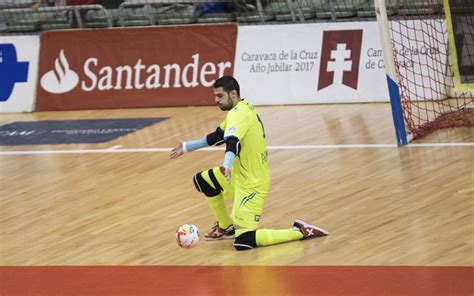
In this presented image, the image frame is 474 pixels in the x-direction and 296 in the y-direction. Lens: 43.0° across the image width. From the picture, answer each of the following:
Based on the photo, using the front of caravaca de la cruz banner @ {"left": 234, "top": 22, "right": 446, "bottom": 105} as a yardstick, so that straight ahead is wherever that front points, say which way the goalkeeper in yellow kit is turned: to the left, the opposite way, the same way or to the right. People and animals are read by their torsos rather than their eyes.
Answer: to the right

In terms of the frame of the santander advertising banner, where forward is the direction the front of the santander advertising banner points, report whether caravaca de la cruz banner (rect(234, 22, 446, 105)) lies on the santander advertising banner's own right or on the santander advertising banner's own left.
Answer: on the santander advertising banner's own left

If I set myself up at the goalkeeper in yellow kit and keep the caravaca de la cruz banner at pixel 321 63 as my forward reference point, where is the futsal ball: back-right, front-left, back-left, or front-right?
back-left

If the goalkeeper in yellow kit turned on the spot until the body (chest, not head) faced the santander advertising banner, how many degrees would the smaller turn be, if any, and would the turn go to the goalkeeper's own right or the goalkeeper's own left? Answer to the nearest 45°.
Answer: approximately 90° to the goalkeeper's own right

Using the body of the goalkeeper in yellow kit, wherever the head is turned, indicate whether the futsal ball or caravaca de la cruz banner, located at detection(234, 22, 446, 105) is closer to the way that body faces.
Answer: the futsal ball

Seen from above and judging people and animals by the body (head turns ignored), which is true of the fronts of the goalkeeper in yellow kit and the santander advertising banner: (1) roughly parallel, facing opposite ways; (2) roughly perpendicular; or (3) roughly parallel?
roughly perpendicular

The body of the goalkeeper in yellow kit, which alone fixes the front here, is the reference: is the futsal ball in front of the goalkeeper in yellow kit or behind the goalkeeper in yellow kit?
in front

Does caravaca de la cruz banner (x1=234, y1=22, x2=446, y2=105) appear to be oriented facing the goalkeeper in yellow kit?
yes

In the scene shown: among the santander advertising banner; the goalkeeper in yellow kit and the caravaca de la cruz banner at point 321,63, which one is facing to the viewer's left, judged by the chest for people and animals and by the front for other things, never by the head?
the goalkeeper in yellow kit

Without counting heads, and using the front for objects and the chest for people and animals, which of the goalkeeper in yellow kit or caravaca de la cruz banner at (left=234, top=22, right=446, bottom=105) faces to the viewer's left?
the goalkeeper in yellow kit

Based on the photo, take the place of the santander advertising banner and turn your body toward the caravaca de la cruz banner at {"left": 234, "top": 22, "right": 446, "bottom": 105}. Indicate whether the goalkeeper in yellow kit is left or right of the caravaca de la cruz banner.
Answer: right

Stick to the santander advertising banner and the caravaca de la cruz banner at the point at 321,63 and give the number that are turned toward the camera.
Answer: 2

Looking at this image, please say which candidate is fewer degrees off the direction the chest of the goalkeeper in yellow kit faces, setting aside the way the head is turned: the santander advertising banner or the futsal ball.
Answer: the futsal ball

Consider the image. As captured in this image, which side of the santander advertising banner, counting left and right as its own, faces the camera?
front

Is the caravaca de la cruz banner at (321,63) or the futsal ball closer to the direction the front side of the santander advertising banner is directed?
the futsal ball

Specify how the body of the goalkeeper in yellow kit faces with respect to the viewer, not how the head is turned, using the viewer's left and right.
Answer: facing to the left of the viewer

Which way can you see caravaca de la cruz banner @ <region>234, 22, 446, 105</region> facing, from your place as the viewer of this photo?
facing the viewer
